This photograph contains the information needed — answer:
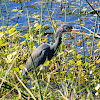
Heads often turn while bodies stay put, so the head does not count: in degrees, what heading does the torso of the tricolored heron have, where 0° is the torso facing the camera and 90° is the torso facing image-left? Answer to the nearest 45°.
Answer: approximately 270°
